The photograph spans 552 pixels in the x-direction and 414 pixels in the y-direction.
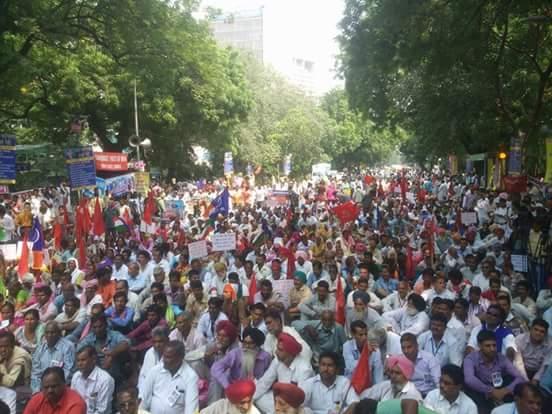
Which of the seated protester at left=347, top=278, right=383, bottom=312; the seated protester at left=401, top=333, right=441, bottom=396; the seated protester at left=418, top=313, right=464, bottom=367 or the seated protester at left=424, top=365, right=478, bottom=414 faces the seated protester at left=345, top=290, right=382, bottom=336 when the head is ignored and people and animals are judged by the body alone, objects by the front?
the seated protester at left=347, top=278, right=383, bottom=312

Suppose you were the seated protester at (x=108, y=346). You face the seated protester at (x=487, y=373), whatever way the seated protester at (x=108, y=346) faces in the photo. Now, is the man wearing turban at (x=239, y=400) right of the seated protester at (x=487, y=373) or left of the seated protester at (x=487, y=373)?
right

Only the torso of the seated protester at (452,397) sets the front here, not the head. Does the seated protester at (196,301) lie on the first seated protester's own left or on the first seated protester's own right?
on the first seated protester's own right

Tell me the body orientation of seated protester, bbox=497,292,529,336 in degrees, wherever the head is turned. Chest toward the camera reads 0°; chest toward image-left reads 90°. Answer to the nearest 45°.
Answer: approximately 45°

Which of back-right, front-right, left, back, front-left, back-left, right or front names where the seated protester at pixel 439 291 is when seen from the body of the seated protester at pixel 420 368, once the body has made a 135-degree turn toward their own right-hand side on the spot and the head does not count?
front

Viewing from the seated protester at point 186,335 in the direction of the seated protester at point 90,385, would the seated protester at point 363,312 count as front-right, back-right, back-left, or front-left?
back-left

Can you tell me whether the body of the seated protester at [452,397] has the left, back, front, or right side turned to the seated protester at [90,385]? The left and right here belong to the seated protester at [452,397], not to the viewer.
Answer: right

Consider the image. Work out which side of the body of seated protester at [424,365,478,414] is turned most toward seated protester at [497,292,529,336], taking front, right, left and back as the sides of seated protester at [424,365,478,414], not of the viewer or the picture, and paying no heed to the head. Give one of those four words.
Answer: back

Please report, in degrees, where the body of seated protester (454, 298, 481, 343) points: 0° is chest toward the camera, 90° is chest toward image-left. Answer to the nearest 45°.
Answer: approximately 45°

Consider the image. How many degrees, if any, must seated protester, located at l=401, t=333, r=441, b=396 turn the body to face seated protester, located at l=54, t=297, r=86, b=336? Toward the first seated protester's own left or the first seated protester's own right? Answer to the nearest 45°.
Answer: approximately 45° to the first seated protester's own right

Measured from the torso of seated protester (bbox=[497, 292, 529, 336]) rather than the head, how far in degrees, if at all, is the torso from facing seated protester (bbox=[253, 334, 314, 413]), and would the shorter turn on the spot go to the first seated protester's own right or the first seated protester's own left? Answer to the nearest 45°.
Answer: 0° — they already face them

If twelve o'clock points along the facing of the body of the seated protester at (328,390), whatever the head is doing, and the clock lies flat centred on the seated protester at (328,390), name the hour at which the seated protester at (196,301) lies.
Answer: the seated protester at (196,301) is roughly at 5 o'clock from the seated protester at (328,390).
